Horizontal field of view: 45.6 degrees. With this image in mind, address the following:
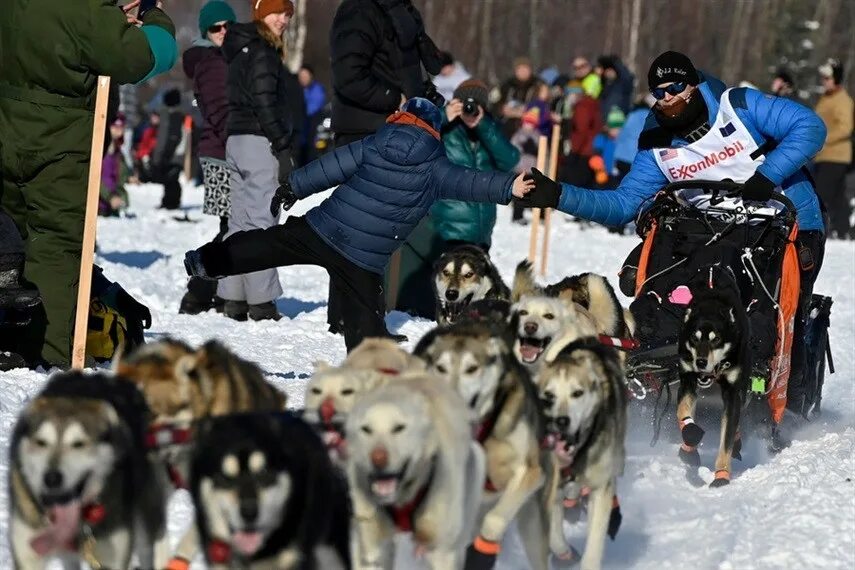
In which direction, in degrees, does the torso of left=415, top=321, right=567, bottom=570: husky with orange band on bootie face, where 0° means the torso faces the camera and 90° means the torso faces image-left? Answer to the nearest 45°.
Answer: approximately 45°

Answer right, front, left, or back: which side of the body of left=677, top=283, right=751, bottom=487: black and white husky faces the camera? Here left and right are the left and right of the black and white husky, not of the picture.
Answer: front

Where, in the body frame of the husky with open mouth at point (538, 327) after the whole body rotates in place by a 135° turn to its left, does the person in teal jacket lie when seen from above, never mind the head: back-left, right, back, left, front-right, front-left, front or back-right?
left

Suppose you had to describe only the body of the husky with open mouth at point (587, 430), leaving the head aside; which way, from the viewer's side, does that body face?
toward the camera

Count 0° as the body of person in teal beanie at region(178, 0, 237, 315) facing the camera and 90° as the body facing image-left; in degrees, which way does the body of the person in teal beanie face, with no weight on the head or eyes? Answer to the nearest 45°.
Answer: approximately 315°

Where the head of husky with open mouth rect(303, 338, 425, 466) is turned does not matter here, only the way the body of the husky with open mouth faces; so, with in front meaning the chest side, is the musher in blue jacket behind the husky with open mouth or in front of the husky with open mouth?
behind

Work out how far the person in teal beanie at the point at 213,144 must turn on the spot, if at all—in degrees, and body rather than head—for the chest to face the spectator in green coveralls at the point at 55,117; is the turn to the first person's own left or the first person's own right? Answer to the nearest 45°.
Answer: approximately 45° to the first person's own right

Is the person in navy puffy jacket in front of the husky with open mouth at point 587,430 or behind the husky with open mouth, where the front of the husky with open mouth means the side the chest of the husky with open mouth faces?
behind

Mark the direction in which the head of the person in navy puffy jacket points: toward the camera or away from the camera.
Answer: away from the camera
